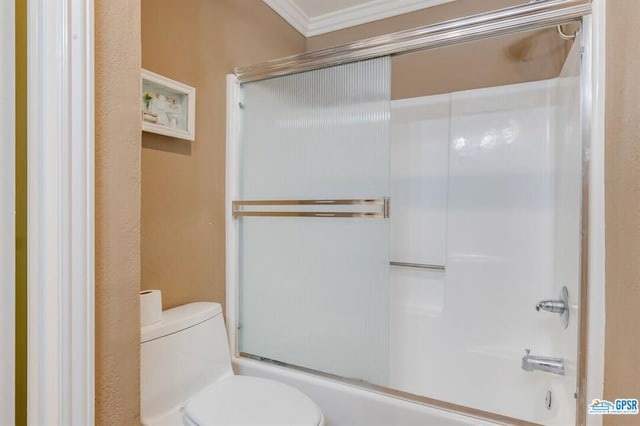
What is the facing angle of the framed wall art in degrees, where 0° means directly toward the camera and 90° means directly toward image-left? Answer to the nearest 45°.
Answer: approximately 315°

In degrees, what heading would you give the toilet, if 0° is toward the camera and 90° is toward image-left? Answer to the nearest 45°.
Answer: approximately 315°
